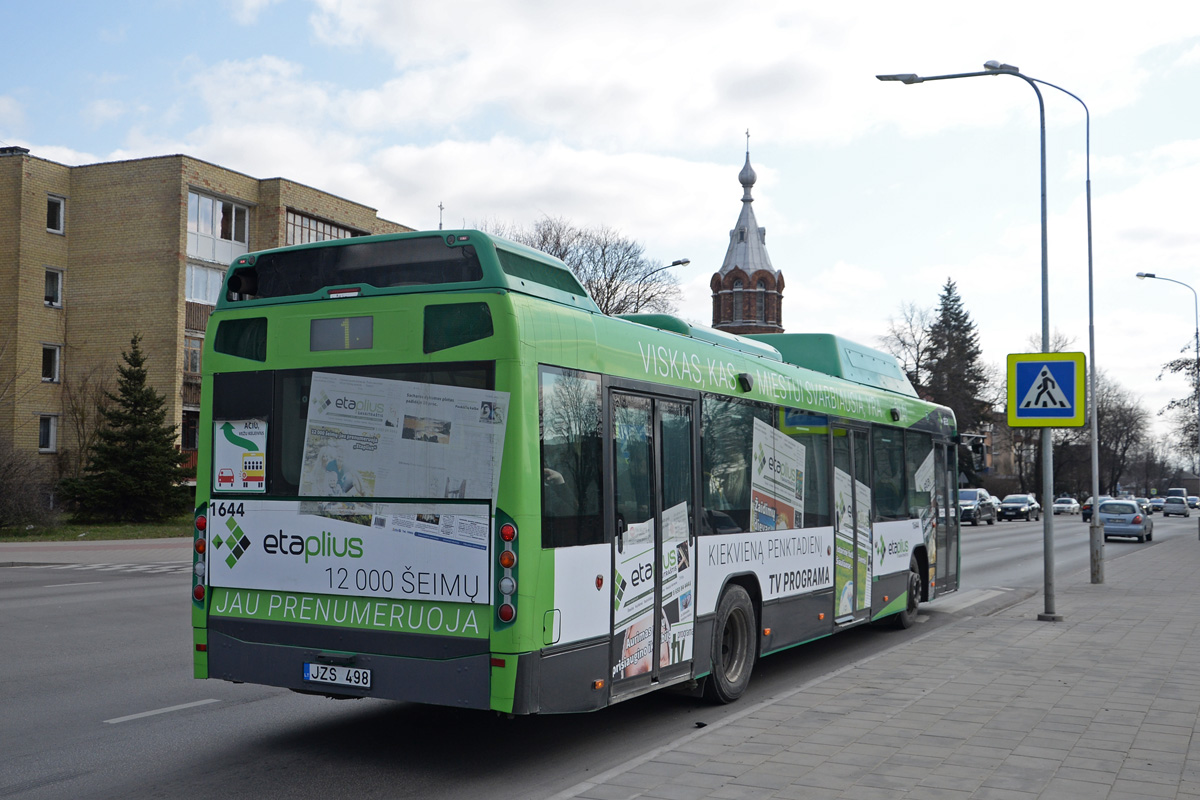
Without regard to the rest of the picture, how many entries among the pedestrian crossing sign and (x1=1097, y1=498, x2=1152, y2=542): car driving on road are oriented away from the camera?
1

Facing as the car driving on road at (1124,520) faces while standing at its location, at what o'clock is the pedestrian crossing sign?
The pedestrian crossing sign is roughly at 6 o'clock from the car driving on road.

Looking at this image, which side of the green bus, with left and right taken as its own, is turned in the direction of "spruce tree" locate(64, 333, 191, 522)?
left

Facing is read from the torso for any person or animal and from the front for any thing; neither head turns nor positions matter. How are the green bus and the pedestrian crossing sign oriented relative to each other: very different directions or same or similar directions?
very different directions

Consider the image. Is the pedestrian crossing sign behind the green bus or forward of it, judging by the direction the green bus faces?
forward

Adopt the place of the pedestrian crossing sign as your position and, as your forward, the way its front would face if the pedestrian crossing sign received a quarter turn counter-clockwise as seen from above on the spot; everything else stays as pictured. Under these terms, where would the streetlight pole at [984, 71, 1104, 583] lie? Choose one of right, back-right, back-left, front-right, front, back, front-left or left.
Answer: left

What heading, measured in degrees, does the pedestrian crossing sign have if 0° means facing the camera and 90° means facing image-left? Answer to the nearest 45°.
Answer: approximately 0°

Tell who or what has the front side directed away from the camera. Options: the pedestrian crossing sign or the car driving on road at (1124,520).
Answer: the car driving on road

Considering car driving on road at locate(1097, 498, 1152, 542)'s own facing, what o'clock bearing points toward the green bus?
The green bus is roughly at 6 o'clock from the car driving on road.

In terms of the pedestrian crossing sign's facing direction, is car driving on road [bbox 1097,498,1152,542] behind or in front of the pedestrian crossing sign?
behind

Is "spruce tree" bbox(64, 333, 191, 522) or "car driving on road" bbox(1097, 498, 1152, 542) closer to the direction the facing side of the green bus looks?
the car driving on road

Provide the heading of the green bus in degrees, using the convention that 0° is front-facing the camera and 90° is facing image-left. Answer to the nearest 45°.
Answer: approximately 225°

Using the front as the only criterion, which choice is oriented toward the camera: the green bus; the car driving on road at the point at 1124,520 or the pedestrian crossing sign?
the pedestrian crossing sign

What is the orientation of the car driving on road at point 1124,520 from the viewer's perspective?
away from the camera

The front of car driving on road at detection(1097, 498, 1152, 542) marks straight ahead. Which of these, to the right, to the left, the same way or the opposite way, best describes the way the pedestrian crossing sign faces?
the opposite way
